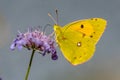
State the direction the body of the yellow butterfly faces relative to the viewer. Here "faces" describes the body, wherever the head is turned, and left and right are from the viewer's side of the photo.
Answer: facing to the left of the viewer
